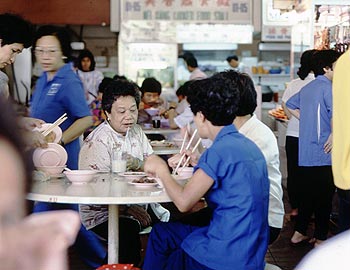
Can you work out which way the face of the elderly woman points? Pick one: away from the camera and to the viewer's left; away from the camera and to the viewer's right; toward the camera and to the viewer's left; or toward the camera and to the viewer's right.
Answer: toward the camera and to the viewer's right

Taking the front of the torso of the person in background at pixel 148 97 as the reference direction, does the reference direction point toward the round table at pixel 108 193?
yes

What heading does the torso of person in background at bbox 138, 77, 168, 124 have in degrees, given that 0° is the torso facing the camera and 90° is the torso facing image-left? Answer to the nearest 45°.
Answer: approximately 0°

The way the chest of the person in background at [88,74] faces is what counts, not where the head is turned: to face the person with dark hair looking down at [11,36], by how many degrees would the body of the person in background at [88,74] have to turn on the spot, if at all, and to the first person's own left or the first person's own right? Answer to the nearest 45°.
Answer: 0° — they already face them

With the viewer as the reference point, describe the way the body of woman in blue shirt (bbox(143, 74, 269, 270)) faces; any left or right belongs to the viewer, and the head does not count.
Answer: facing away from the viewer and to the left of the viewer

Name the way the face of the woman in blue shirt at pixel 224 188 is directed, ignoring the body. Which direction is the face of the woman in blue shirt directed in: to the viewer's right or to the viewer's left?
to the viewer's left

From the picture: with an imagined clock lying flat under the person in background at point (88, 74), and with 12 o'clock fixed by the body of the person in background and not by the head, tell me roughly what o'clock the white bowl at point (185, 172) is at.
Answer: The white bowl is roughly at 12 o'clock from the person in background.

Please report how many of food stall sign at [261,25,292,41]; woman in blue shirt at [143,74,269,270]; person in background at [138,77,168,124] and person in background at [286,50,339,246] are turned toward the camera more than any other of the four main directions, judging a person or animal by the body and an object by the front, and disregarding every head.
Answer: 2
